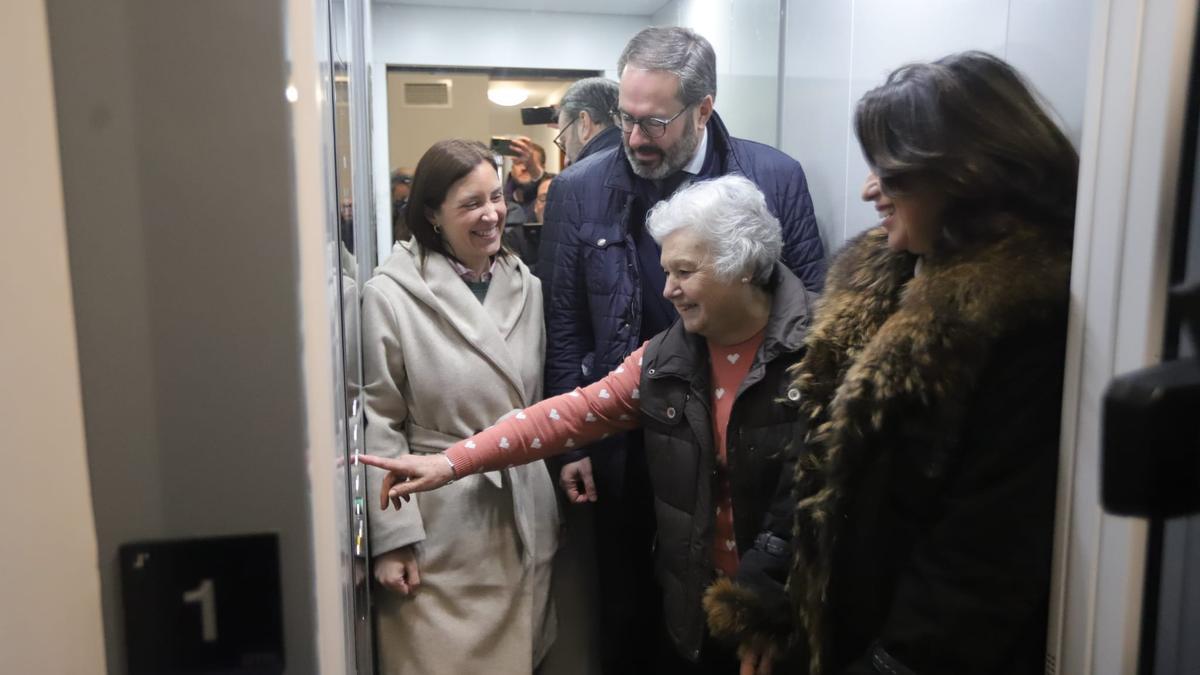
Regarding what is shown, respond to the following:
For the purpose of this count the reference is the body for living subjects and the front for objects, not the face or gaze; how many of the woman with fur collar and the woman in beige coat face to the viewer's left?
1

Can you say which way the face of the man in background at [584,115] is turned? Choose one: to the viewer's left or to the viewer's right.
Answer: to the viewer's left

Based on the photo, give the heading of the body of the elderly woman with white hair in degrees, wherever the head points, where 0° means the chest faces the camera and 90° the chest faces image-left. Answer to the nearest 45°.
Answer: approximately 45°

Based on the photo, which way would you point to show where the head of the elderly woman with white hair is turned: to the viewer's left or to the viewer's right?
to the viewer's left

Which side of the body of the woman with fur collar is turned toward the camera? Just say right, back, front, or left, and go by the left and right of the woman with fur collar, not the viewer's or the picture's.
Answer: left

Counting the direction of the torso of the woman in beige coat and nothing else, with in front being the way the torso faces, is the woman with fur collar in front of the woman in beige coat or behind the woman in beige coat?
in front
